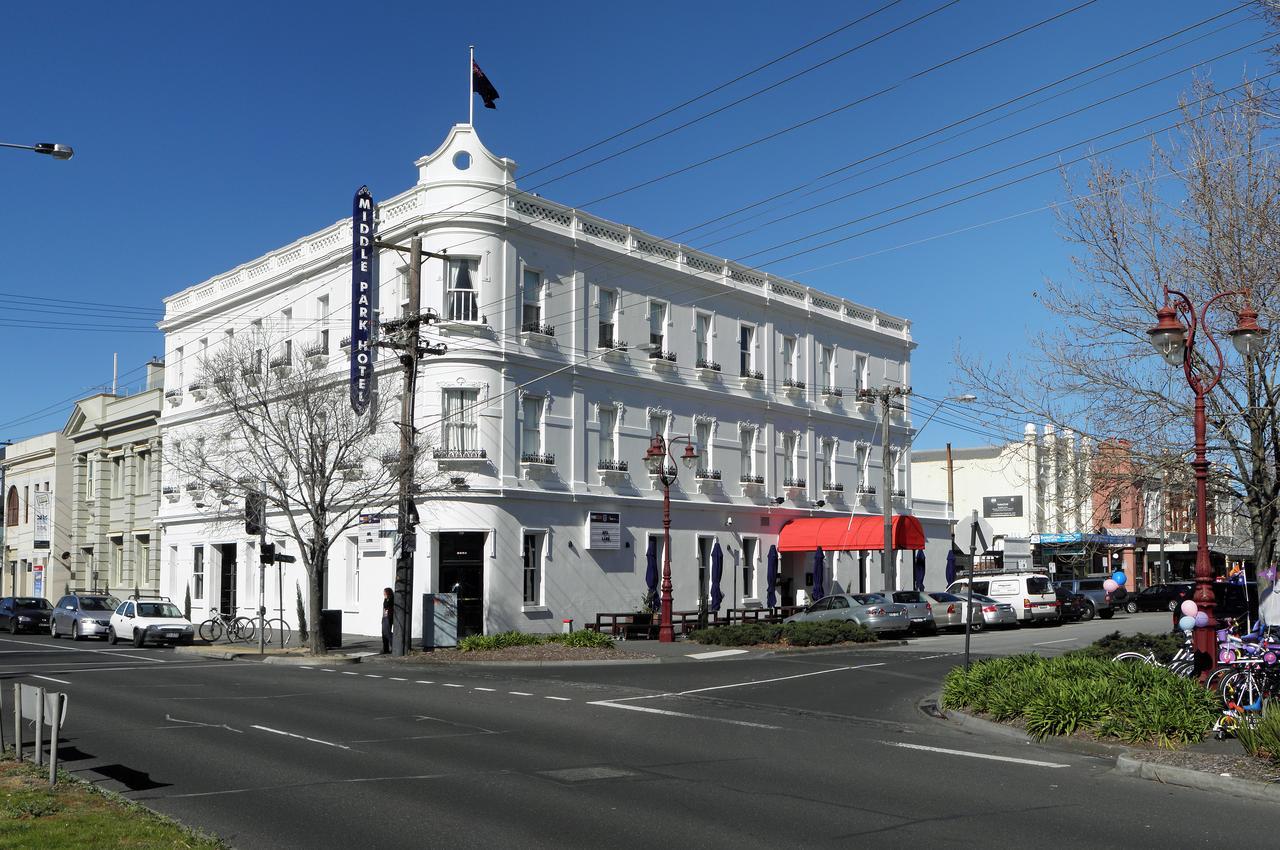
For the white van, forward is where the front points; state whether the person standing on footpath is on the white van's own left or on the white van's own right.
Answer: on the white van's own left

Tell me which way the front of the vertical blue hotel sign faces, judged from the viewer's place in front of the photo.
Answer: facing the viewer

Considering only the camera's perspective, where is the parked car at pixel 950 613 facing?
facing away from the viewer and to the left of the viewer

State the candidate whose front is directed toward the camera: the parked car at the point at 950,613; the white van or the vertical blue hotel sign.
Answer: the vertical blue hotel sign

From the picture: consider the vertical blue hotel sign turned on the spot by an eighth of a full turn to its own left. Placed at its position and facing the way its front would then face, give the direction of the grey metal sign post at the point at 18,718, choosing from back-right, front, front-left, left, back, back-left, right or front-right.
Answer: front-right

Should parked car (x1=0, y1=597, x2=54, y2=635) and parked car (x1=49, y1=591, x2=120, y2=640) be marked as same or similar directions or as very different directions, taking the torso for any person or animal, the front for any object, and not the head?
same or similar directions

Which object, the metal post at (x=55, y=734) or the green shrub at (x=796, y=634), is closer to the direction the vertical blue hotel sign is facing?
the metal post

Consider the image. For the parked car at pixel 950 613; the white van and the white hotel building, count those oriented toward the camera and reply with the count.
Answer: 1

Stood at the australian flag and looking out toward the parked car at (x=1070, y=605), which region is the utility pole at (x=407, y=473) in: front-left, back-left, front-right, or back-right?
back-right
